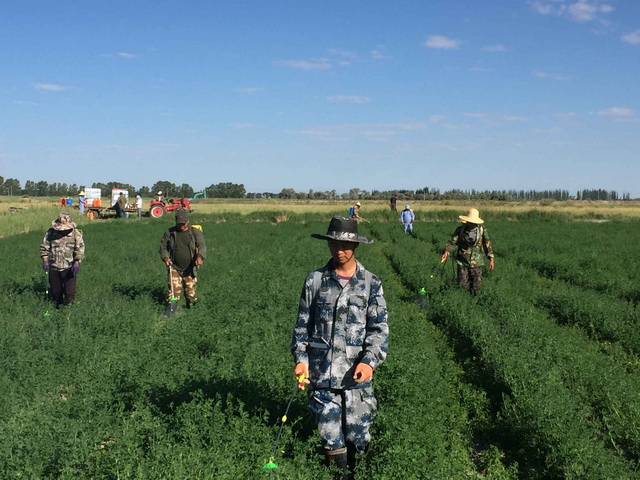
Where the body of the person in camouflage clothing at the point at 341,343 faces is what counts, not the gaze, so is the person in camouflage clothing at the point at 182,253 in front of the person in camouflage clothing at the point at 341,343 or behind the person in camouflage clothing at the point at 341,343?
behind

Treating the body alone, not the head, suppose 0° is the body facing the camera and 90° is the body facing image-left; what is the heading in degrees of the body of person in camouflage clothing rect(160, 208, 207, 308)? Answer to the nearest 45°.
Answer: approximately 0°

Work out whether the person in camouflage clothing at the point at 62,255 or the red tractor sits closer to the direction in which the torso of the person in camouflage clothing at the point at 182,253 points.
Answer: the person in camouflage clothing

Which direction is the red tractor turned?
to the viewer's right

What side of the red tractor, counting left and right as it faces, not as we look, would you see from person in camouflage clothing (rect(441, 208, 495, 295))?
right

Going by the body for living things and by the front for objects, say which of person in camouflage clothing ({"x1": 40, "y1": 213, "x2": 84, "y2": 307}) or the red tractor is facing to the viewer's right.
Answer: the red tractor

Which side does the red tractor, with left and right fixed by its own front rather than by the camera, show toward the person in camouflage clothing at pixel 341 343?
right

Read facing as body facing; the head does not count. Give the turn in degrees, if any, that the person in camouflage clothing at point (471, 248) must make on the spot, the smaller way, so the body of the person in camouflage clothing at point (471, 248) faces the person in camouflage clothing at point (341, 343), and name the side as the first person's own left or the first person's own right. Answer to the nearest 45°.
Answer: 0° — they already face them

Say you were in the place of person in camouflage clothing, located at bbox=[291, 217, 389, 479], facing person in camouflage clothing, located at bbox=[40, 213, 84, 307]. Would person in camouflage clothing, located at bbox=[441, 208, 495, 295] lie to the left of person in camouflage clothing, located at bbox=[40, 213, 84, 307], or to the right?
right
